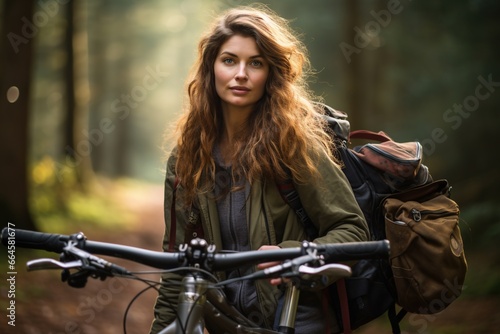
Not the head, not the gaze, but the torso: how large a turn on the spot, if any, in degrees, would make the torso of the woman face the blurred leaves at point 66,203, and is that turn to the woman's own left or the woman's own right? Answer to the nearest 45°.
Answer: approximately 135° to the woman's own right

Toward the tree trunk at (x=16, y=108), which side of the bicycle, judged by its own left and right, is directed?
back

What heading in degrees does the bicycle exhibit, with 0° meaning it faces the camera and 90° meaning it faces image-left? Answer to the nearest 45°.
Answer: approximately 0°
